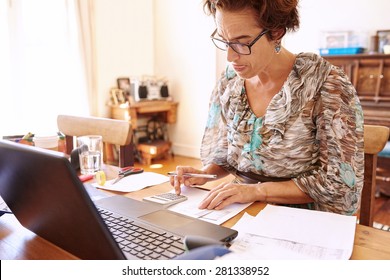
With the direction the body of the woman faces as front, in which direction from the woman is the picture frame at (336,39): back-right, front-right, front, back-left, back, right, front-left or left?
back-right

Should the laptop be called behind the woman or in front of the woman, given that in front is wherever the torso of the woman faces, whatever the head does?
in front

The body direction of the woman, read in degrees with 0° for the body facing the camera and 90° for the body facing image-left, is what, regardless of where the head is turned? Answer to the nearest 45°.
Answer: approximately 45°

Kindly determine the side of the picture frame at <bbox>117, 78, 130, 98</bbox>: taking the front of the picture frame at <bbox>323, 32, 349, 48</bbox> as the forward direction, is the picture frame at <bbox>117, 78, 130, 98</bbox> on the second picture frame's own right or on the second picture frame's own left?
on the second picture frame's own right

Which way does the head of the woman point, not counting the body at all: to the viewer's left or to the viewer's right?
to the viewer's left

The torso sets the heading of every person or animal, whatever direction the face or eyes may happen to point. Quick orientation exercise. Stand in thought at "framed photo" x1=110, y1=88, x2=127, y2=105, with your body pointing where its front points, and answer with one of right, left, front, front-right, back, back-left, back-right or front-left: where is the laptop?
front-right

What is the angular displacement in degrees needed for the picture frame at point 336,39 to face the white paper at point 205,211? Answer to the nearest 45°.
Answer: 0° — it already faces it

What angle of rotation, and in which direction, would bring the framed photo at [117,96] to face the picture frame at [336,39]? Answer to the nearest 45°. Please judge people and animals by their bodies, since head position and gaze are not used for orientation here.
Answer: approximately 45° to its left

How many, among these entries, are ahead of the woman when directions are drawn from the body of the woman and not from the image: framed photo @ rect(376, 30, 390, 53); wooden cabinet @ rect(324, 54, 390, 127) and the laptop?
1

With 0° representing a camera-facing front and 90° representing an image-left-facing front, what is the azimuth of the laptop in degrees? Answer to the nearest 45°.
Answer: approximately 225°

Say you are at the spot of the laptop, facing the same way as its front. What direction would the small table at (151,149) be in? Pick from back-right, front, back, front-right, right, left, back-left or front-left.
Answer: front-left
